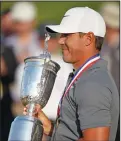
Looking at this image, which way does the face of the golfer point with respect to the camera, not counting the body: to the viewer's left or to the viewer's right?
to the viewer's left

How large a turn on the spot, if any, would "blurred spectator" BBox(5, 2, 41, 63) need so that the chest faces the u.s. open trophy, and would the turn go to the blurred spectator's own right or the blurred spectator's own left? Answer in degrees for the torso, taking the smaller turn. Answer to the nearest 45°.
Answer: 0° — they already face it

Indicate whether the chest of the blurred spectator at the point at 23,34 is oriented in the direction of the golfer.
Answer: yes

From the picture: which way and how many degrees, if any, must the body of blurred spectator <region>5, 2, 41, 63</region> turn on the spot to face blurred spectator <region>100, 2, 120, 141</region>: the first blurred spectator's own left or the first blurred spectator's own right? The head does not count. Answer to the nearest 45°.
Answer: approximately 90° to the first blurred spectator's own left

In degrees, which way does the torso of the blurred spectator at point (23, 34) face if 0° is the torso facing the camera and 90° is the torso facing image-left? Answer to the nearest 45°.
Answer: approximately 0°
